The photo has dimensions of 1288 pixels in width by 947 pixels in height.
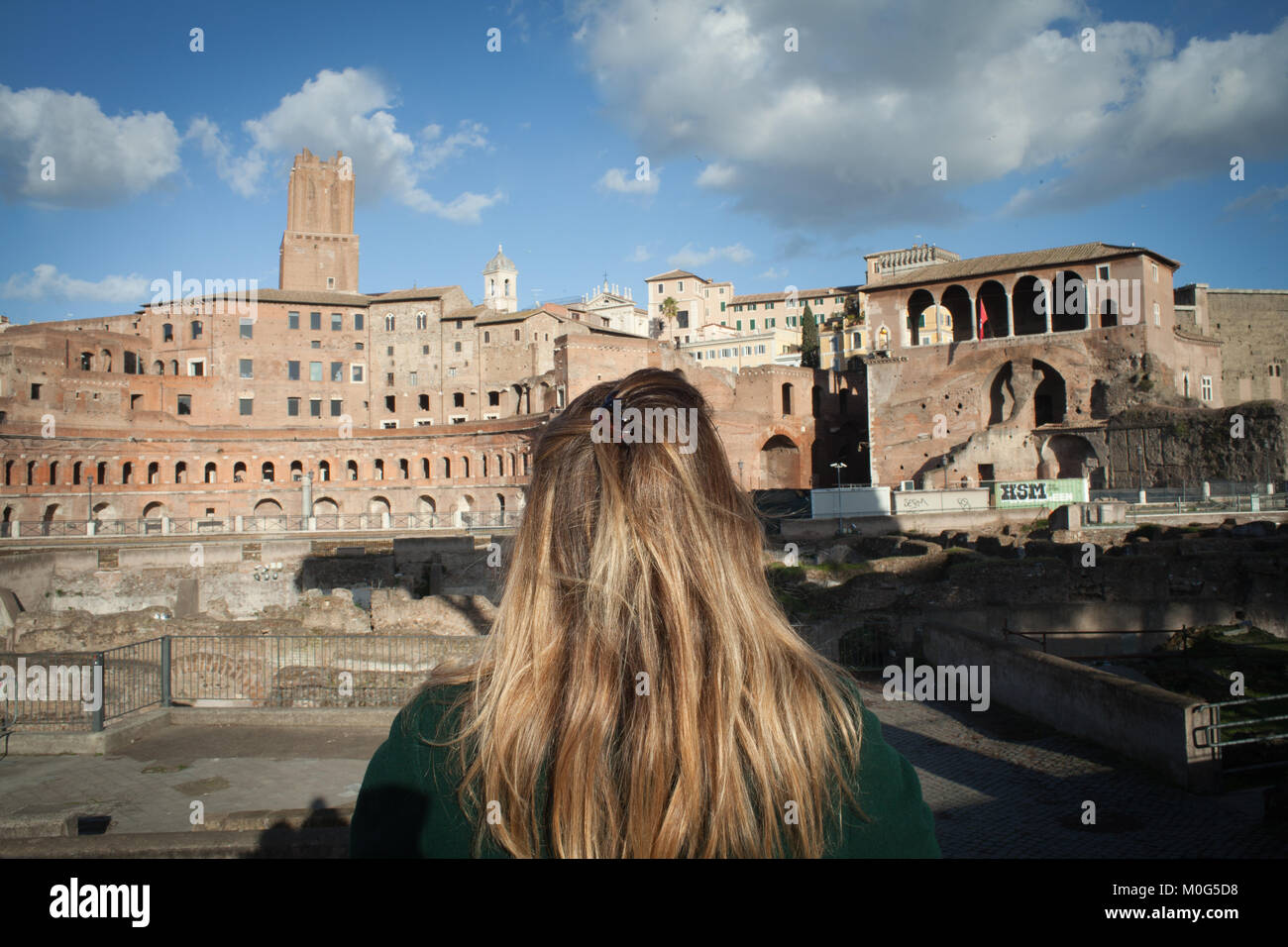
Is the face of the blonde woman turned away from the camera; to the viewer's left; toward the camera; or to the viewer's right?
away from the camera

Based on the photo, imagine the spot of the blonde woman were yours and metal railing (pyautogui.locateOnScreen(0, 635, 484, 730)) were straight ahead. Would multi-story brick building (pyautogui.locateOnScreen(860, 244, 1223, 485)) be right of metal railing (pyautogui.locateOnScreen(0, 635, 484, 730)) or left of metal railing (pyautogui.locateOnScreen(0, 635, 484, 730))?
right

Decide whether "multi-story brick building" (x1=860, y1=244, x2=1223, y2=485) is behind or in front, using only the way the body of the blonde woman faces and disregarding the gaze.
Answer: in front

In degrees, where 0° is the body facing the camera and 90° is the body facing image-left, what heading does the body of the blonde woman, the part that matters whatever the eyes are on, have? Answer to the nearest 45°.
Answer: approximately 180°

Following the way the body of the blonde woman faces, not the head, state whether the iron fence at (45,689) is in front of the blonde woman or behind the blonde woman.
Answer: in front
